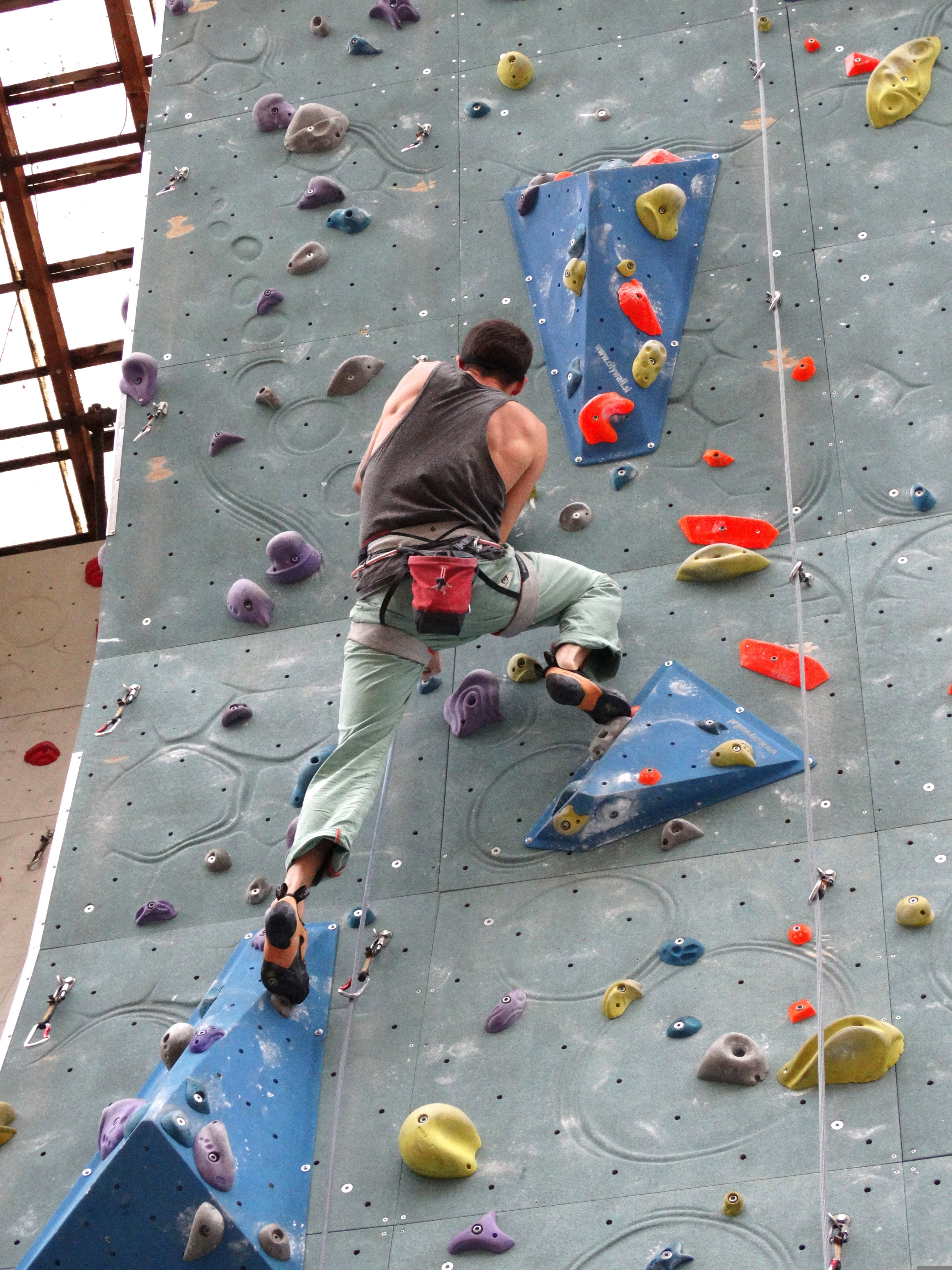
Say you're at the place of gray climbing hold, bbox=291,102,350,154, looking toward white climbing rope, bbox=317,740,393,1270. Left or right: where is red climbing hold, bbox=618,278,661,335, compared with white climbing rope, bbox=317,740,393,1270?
left

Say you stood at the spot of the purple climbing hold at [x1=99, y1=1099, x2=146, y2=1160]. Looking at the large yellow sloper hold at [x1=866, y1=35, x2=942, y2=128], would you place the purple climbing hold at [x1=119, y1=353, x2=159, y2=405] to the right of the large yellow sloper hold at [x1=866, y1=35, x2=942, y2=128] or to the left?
left

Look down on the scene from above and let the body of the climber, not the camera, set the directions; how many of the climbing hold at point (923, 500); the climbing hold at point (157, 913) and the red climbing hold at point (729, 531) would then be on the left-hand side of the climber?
1

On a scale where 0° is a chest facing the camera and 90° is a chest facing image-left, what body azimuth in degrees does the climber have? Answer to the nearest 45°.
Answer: approximately 180°

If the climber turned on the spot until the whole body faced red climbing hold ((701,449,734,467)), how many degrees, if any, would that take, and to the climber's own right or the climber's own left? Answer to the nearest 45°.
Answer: approximately 45° to the climber's own right

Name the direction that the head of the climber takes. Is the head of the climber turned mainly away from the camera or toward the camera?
away from the camera

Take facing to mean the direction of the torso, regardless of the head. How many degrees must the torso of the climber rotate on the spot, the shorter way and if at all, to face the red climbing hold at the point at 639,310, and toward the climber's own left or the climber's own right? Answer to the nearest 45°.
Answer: approximately 45° to the climber's own right
